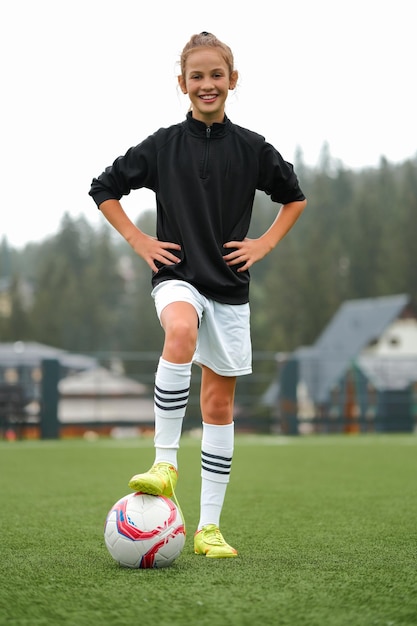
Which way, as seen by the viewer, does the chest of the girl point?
toward the camera
